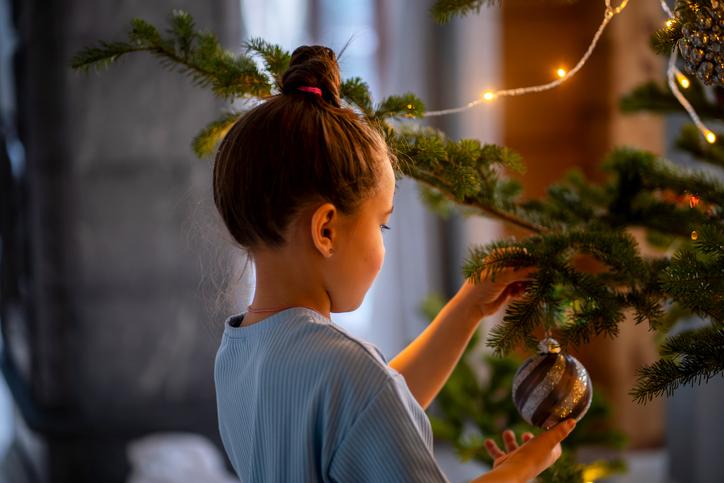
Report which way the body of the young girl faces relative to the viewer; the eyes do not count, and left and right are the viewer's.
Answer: facing away from the viewer and to the right of the viewer
